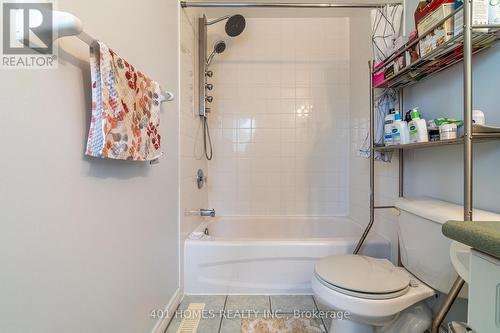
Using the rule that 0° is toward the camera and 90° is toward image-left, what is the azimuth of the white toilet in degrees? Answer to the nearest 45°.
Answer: approximately 45°

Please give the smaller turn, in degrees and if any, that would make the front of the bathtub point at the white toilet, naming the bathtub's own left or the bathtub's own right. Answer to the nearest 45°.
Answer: approximately 45° to the bathtub's own left

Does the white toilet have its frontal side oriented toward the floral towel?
yes

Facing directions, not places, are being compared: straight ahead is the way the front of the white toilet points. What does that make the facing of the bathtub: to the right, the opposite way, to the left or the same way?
to the left
